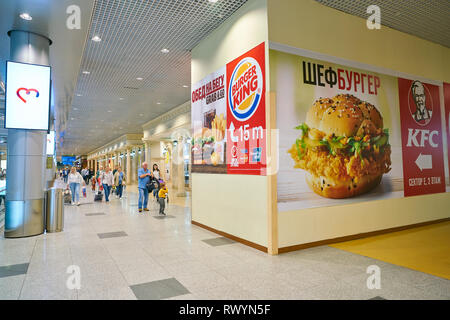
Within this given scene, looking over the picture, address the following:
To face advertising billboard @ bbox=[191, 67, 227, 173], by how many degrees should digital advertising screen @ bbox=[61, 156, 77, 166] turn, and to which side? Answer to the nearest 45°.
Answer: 0° — it already faces it

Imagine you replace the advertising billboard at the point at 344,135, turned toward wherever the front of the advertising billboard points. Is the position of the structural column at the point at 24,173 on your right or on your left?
on your right

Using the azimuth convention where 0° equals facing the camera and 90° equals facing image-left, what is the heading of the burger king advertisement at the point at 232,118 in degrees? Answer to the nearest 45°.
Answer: approximately 45°

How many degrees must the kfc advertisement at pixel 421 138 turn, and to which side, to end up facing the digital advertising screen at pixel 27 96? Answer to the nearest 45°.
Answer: approximately 90° to its right

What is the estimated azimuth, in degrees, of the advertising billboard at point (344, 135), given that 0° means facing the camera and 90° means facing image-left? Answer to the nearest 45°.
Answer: approximately 315°

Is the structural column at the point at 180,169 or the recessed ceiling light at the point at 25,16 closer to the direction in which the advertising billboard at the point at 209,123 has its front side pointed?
the recessed ceiling light

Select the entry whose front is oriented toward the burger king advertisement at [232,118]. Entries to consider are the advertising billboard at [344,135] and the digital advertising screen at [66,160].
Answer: the digital advertising screen

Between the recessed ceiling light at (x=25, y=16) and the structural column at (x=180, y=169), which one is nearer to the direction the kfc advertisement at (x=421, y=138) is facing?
the recessed ceiling light

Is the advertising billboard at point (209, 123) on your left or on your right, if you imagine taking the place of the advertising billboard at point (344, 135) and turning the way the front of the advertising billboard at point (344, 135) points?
on your right

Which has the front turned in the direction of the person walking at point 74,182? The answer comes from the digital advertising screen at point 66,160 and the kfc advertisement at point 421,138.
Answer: the digital advertising screen
